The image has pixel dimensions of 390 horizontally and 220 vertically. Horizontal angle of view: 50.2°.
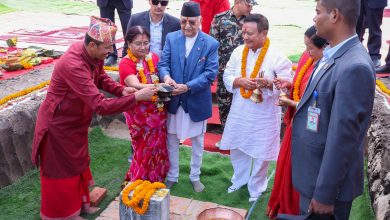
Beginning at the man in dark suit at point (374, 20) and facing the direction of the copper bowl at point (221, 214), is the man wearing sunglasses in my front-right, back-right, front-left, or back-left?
front-right

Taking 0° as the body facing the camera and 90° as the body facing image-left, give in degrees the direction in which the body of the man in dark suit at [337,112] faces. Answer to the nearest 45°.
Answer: approximately 90°

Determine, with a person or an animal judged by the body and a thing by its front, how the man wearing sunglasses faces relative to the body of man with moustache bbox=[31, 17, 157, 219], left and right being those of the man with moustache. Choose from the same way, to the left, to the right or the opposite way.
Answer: to the right

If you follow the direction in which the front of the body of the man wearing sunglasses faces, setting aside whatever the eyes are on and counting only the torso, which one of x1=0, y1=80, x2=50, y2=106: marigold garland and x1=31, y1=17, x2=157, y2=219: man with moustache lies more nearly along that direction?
the man with moustache

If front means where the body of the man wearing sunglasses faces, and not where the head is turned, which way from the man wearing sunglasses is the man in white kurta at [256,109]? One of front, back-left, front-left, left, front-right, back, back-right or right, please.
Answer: front-left

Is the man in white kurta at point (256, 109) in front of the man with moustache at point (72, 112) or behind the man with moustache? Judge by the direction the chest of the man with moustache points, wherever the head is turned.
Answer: in front

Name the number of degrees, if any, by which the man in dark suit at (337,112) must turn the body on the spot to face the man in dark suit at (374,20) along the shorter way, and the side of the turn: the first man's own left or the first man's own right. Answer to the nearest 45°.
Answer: approximately 90° to the first man's own right

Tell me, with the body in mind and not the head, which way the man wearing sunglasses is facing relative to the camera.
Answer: toward the camera

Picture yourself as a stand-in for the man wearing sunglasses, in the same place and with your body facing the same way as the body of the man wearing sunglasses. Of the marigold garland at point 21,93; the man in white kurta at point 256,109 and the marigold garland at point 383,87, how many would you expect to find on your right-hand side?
1

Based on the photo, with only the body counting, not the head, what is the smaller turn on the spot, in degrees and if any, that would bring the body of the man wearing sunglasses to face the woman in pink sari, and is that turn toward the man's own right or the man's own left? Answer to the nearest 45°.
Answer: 0° — they already face them

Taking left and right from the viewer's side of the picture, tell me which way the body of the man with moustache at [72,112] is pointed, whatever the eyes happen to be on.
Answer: facing to the right of the viewer

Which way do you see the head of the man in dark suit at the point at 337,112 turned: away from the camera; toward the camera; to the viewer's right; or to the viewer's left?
to the viewer's left

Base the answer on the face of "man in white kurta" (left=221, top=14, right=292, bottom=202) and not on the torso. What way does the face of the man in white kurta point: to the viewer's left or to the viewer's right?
to the viewer's left

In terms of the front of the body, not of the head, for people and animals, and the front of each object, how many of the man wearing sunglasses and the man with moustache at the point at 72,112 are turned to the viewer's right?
1
